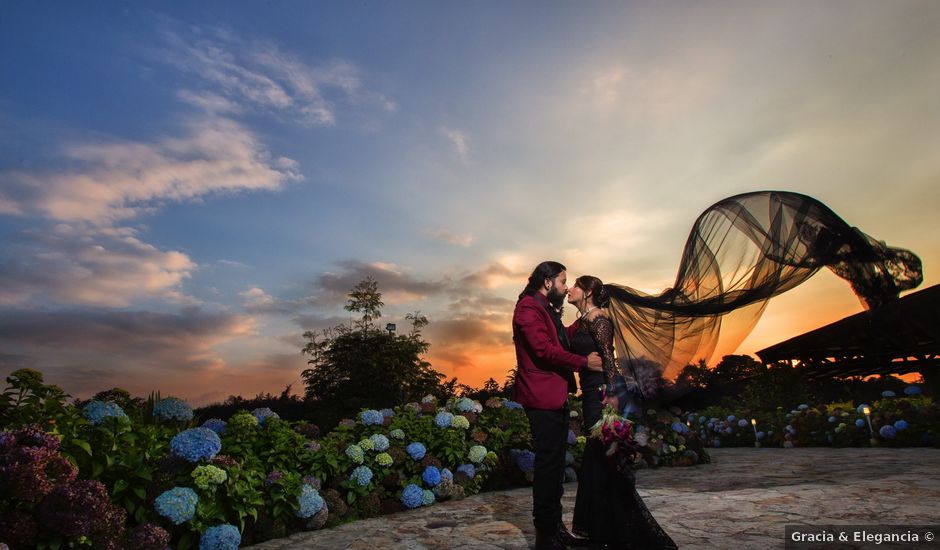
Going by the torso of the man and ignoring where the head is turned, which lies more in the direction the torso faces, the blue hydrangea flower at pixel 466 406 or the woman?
the woman

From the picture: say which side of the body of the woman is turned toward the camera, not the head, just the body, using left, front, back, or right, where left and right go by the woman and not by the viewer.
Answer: left

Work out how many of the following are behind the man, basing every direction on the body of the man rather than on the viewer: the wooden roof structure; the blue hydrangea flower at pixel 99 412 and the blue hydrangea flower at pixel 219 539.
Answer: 2

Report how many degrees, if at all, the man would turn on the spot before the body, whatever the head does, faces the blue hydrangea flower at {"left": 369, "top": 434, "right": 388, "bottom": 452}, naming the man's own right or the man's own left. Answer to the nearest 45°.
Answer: approximately 135° to the man's own left

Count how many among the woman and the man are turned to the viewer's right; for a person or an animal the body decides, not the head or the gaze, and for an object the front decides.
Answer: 1

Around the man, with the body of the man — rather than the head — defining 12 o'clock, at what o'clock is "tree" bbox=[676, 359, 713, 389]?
The tree is roughly at 10 o'clock from the man.

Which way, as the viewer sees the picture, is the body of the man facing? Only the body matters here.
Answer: to the viewer's right

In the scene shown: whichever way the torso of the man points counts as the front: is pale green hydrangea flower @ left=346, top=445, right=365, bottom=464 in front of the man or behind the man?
behind

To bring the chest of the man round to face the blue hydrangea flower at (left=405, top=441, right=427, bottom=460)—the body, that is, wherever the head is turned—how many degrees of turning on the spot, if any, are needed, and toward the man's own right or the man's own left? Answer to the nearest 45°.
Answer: approximately 135° to the man's own left

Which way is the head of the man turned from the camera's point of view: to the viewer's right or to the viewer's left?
to the viewer's right

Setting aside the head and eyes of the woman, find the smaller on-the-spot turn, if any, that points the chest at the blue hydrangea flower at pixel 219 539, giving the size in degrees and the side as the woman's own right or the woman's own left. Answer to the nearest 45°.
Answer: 0° — they already face it

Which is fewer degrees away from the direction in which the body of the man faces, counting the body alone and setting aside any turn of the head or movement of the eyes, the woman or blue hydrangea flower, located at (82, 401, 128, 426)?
the woman

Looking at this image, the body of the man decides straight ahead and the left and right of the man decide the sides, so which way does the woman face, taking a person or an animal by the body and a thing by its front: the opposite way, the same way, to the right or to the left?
the opposite way

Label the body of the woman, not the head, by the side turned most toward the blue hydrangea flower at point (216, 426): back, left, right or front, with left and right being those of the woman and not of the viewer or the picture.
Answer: front

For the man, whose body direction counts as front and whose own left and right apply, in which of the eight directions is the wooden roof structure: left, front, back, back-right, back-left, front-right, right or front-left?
front-left
